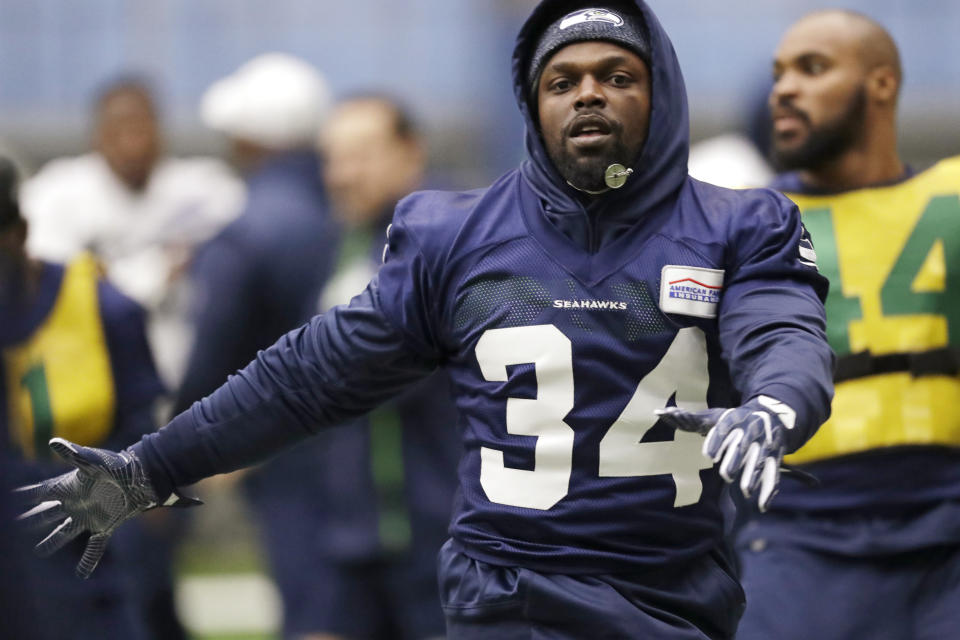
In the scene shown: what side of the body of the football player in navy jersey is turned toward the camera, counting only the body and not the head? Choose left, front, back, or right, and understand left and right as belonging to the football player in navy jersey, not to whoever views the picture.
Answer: front

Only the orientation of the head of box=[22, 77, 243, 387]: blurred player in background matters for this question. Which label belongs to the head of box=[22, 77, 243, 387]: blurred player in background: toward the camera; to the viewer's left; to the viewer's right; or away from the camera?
toward the camera

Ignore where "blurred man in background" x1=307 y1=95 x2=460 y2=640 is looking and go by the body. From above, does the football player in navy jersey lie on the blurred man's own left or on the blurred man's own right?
on the blurred man's own left

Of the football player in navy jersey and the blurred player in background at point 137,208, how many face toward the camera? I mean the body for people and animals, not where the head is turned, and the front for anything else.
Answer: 2

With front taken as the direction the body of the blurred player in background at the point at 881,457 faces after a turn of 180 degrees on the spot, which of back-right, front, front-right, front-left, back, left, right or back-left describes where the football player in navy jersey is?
back

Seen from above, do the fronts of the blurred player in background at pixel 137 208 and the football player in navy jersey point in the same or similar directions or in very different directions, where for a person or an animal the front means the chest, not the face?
same or similar directions

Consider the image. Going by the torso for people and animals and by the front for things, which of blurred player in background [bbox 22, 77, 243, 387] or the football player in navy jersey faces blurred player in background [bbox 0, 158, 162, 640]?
blurred player in background [bbox 22, 77, 243, 387]

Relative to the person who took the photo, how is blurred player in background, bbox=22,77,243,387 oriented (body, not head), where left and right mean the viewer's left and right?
facing the viewer

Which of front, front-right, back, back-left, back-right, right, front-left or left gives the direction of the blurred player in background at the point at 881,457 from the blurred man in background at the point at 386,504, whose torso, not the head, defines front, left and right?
left

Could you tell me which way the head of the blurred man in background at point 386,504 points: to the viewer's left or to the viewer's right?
to the viewer's left

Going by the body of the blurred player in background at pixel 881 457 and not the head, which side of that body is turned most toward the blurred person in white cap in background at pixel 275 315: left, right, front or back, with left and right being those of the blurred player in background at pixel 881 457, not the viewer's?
right

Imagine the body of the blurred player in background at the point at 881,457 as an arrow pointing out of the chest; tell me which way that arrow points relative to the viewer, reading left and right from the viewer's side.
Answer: facing the viewer and to the left of the viewer

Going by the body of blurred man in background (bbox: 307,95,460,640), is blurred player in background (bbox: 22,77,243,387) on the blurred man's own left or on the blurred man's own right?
on the blurred man's own right

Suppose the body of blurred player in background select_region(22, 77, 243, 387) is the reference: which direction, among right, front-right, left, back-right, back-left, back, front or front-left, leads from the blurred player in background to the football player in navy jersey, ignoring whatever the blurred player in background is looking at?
front
